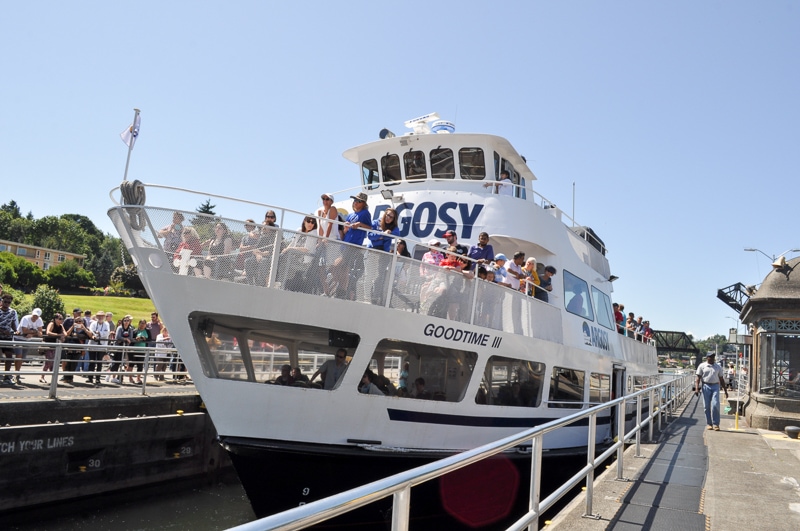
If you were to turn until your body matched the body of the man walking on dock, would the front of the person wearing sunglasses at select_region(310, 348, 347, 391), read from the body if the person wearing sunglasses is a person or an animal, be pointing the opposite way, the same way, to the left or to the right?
the same way

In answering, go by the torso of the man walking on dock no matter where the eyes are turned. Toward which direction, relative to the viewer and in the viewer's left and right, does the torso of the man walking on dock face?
facing the viewer

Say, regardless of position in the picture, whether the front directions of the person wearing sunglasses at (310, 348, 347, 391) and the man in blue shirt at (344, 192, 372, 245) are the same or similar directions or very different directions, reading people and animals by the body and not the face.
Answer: same or similar directions

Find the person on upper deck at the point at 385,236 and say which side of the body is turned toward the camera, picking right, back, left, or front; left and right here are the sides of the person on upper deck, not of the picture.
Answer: front

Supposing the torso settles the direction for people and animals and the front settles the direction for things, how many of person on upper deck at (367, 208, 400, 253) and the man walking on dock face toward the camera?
2

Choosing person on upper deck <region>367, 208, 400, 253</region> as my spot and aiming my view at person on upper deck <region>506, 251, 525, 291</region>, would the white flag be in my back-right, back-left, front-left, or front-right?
back-left

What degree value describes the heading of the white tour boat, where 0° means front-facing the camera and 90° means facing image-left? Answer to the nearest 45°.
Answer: approximately 45°

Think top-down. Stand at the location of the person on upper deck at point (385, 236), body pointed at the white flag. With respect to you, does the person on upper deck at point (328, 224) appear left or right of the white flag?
right

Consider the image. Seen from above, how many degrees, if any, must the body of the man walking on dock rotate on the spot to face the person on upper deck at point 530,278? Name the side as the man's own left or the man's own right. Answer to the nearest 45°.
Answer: approximately 45° to the man's own right

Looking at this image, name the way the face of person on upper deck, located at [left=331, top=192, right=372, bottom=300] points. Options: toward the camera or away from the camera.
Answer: toward the camera
